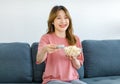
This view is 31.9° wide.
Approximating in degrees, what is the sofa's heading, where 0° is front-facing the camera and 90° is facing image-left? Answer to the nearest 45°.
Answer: approximately 0°
